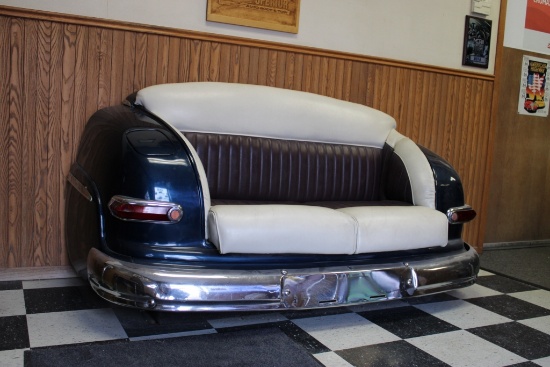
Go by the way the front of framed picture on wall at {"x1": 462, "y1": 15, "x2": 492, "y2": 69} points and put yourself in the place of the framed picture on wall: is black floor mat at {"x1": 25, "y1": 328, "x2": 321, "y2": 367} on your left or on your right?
on your right

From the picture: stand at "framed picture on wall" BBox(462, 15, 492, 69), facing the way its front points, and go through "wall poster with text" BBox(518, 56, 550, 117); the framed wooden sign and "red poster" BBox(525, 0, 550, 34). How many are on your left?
2

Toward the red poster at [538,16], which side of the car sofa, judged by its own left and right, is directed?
left

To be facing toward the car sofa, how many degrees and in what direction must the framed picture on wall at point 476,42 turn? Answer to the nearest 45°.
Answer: approximately 45° to its right

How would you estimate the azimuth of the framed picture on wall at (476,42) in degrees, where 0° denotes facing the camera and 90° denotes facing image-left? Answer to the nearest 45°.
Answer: approximately 315°

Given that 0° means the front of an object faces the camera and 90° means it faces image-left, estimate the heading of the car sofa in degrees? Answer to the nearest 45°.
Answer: approximately 315°

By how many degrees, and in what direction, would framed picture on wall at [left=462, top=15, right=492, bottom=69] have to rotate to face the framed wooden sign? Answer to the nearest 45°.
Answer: approximately 90° to its right

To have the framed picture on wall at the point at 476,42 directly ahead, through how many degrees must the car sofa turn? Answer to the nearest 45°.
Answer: approximately 90° to its left

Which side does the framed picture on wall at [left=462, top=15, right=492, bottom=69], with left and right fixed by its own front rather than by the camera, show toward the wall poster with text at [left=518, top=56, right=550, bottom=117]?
left
